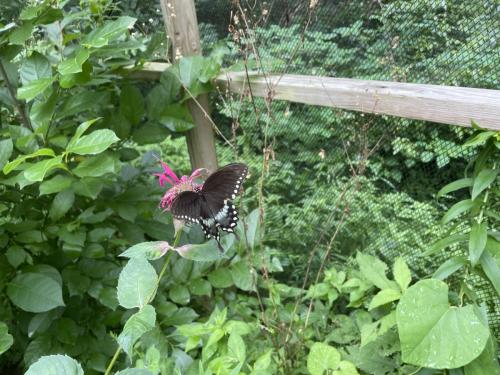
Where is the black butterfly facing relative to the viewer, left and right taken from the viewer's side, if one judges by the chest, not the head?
facing away from the viewer and to the left of the viewer

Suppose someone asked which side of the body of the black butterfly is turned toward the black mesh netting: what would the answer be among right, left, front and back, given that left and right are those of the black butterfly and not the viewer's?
right

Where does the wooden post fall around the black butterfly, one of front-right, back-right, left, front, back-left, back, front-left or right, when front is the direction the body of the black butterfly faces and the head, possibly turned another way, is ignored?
front-right
